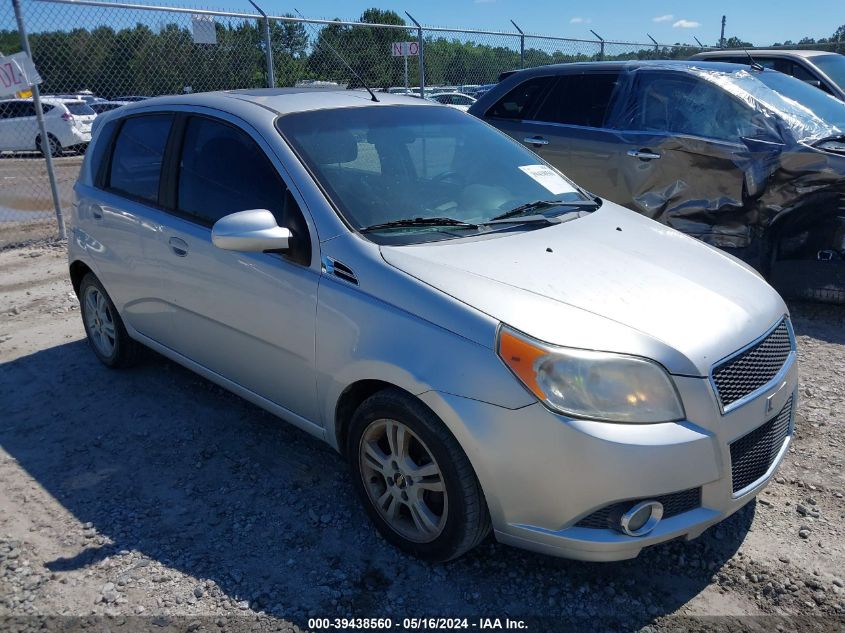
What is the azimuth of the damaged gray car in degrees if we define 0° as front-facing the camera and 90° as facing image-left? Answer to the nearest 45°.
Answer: approximately 315°

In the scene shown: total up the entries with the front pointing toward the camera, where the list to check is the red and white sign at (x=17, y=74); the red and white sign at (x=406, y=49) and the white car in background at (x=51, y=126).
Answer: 2

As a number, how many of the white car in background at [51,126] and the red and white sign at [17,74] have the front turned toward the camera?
1

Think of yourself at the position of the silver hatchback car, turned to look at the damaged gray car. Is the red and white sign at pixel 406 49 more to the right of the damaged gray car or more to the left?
left

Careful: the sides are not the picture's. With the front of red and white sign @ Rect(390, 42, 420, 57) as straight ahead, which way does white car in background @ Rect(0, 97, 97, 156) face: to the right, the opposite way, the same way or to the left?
to the right

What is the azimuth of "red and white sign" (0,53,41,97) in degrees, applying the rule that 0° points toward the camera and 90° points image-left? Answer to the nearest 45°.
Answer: approximately 0°

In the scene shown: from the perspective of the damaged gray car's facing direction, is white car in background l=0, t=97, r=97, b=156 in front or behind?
behind

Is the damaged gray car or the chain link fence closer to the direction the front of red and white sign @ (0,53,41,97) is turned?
the damaged gray car

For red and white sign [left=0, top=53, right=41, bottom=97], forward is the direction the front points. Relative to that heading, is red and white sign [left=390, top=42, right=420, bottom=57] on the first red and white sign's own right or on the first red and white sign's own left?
on the first red and white sign's own left
